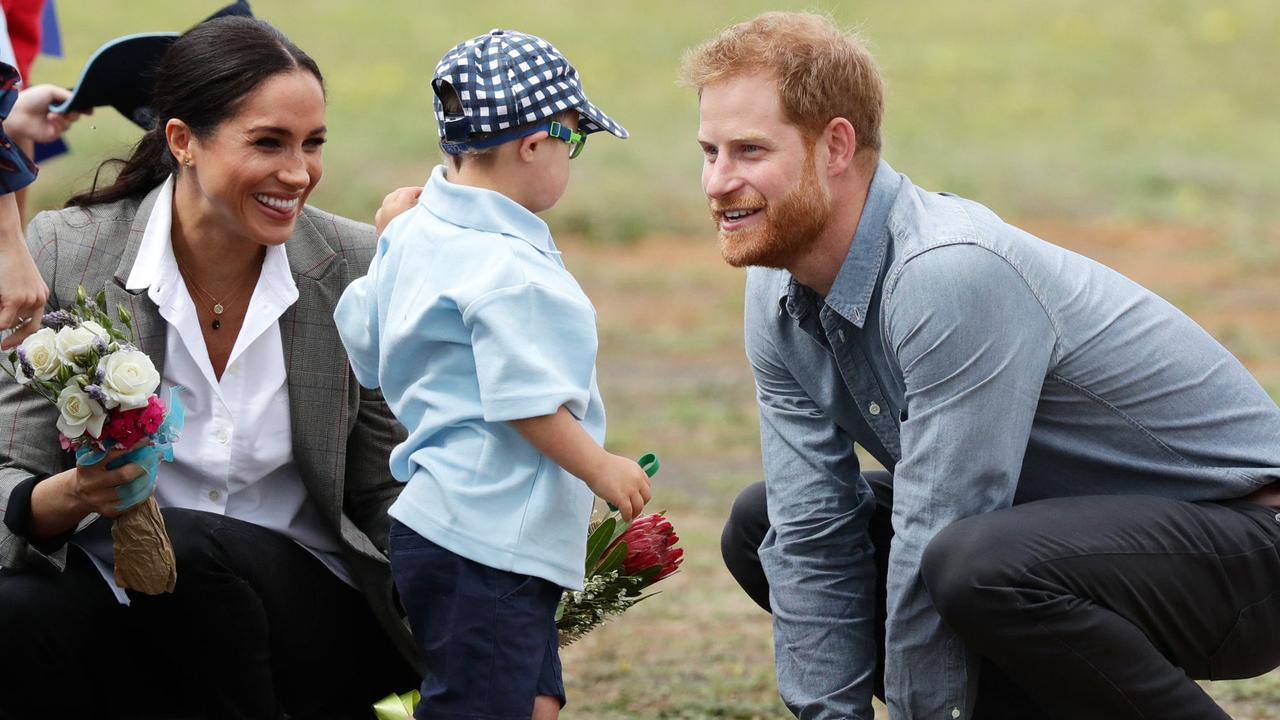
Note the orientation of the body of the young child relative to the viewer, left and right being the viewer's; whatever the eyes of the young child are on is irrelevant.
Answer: facing away from the viewer and to the right of the viewer

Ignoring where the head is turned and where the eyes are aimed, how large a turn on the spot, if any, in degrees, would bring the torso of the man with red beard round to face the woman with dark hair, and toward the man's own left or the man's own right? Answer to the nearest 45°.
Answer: approximately 45° to the man's own right

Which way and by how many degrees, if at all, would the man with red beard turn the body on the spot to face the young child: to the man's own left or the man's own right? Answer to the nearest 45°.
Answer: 0° — they already face them

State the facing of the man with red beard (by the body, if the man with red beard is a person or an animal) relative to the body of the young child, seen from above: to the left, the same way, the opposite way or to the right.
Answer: the opposite way

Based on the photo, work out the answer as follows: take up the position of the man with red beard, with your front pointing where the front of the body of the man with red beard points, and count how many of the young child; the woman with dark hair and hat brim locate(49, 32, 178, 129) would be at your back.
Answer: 0

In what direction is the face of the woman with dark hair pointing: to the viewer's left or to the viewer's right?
to the viewer's right

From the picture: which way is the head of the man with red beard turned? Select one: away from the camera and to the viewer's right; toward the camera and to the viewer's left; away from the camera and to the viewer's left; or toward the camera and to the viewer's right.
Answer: toward the camera and to the viewer's left

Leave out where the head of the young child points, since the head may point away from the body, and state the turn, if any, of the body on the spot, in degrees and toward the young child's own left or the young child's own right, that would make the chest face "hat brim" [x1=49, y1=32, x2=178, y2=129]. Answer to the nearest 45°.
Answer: approximately 90° to the young child's own left

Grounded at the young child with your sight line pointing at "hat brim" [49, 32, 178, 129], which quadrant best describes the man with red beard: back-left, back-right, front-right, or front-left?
back-right

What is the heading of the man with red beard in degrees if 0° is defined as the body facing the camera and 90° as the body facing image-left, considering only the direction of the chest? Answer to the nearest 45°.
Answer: approximately 45°
